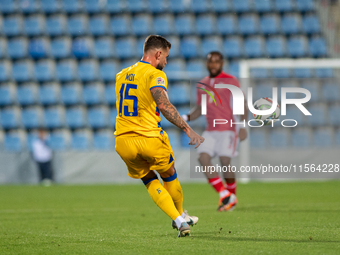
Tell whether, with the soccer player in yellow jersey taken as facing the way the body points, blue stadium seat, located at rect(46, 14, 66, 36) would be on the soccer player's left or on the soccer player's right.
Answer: on the soccer player's left

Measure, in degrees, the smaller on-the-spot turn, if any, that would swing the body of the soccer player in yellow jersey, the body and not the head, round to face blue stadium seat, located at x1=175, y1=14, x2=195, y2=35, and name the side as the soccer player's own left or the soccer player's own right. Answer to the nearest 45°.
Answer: approximately 45° to the soccer player's own left

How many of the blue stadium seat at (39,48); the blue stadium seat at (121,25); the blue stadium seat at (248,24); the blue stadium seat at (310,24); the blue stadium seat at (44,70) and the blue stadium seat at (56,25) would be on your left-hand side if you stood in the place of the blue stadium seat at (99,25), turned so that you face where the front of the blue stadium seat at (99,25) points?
3

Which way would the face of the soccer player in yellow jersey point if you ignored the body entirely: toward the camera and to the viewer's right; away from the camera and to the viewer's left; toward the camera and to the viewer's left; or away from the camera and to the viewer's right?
away from the camera and to the viewer's right

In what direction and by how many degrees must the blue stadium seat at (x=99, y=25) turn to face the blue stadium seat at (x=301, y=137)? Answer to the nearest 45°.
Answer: approximately 45° to its left

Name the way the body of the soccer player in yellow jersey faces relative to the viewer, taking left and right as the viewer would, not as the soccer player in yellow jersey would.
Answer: facing away from the viewer and to the right of the viewer

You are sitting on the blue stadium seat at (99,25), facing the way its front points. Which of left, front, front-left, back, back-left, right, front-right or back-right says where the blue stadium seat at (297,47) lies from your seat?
left

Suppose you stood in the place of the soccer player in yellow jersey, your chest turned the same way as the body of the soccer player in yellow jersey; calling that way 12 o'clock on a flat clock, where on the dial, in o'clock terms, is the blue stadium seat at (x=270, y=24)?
The blue stadium seat is roughly at 11 o'clock from the soccer player in yellow jersey.

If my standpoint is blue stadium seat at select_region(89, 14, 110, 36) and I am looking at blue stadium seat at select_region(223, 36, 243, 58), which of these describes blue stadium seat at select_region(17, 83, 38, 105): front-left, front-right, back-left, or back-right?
back-right

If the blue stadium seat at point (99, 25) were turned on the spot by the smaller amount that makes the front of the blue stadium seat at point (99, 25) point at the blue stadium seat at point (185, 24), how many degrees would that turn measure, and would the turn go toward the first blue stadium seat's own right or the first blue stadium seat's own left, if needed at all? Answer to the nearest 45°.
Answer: approximately 90° to the first blue stadium seat's own left

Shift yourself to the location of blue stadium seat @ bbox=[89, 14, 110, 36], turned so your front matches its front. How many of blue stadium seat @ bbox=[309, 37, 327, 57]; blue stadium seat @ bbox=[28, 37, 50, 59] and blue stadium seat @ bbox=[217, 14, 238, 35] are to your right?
1

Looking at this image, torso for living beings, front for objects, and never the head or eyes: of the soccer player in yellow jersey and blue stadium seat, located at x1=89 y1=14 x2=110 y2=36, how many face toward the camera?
1

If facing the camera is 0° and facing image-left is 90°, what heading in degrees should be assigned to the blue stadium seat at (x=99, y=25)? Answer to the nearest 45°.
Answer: approximately 0°

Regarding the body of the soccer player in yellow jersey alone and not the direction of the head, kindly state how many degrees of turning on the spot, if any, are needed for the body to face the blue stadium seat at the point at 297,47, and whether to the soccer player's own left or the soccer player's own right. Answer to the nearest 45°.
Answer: approximately 45° to the soccer player's own left

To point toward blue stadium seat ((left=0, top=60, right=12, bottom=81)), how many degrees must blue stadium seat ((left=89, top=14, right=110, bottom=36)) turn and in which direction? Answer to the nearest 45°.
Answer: approximately 90° to its right

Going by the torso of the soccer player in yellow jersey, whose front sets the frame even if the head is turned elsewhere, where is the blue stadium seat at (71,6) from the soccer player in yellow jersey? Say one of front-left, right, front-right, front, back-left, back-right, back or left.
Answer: front-left

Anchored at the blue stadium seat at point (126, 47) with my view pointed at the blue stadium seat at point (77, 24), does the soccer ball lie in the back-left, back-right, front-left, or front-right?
back-left
